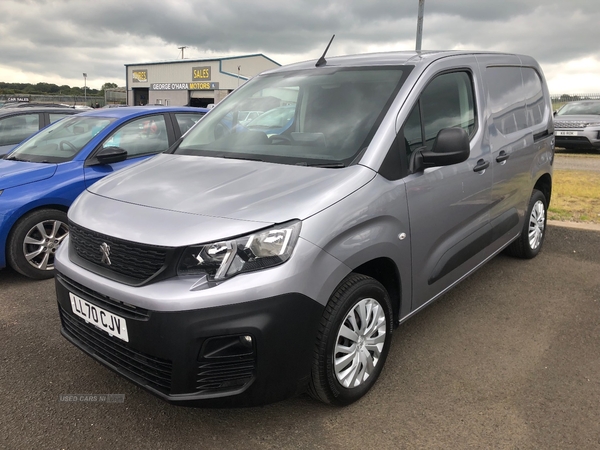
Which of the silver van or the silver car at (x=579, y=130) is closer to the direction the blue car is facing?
the silver van

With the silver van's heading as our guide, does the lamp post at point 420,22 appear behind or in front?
behind

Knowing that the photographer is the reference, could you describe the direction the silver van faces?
facing the viewer and to the left of the viewer

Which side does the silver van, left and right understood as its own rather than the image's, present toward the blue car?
right

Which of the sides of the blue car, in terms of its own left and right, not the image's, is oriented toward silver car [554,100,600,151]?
back

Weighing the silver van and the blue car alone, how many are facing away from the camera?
0
